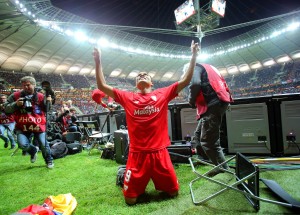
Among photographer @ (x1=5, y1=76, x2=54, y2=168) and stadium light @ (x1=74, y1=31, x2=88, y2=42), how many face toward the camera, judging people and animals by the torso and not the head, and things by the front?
2

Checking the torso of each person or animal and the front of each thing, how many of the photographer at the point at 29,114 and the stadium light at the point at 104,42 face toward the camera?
2

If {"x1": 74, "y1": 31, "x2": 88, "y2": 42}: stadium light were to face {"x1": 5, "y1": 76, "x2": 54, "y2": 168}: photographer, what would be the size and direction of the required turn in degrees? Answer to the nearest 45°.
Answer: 0° — it already faces them

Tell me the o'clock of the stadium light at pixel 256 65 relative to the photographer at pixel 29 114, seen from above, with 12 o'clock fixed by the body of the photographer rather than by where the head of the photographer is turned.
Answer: The stadium light is roughly at 8 o'clock from the photographer.

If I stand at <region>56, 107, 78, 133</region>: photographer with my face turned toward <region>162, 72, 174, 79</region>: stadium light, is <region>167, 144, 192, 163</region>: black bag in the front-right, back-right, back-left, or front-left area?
back-right

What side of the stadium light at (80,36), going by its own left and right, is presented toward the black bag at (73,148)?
front
